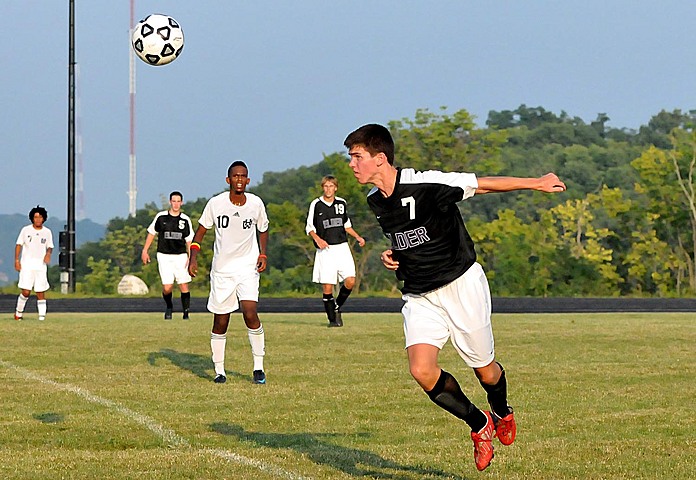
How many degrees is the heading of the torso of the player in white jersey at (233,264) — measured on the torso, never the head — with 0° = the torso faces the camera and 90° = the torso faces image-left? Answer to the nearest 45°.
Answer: approximately 0°

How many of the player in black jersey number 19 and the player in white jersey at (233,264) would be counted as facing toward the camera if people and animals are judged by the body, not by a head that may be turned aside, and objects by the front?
2

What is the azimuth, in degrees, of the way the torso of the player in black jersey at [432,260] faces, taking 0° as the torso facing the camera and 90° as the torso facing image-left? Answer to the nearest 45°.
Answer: approximately 45°

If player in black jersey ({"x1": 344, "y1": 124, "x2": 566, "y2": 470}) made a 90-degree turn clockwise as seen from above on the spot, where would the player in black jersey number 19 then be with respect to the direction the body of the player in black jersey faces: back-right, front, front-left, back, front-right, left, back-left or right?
front-right

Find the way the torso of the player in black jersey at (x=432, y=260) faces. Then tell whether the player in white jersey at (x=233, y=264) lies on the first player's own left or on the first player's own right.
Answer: on the first player's own right

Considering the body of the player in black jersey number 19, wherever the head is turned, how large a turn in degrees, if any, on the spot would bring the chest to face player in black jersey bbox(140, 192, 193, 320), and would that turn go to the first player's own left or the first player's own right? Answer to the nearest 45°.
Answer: approximately 135° to the first player's own right
